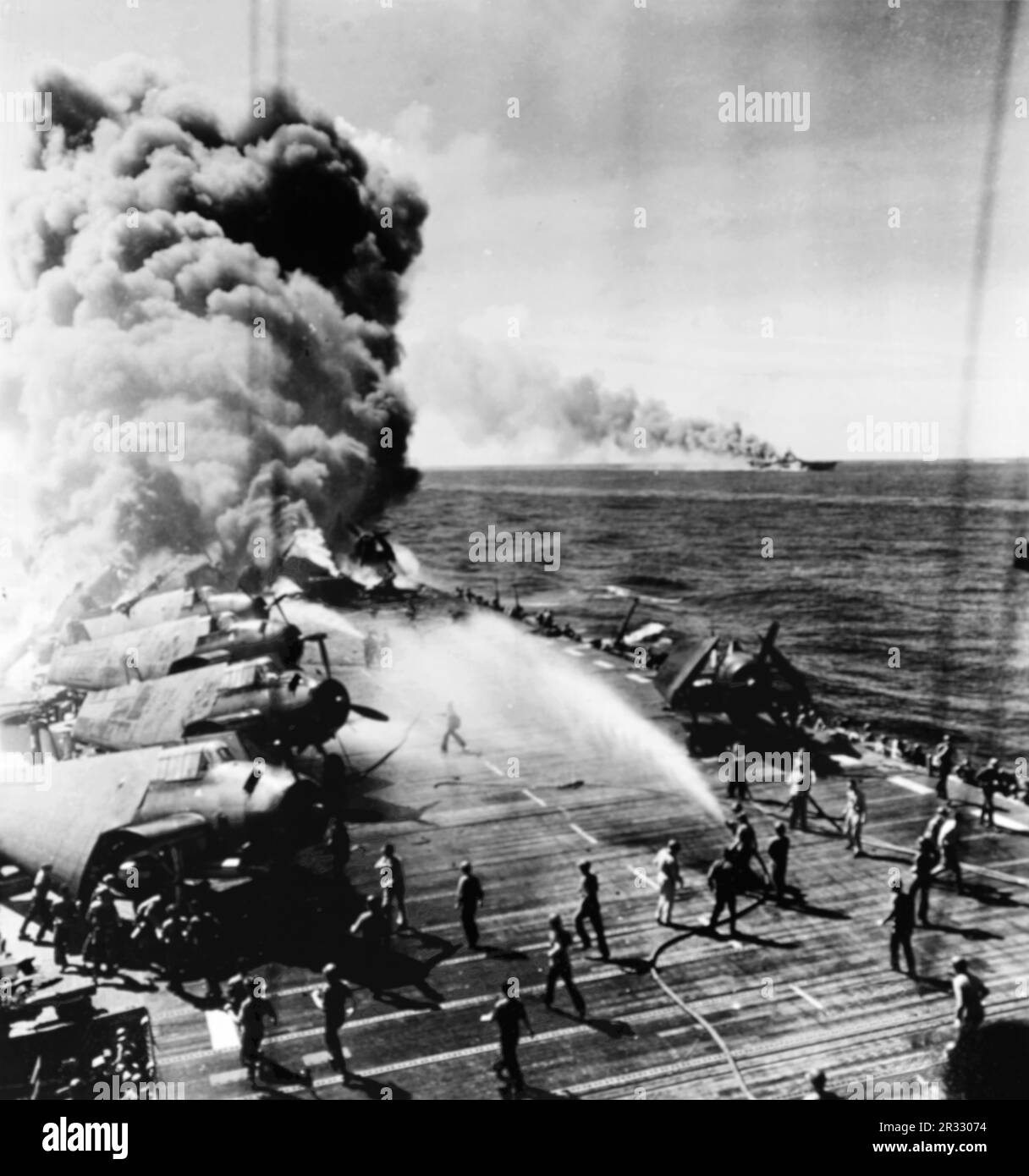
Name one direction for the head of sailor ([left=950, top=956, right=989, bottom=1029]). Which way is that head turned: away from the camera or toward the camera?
away from the camera

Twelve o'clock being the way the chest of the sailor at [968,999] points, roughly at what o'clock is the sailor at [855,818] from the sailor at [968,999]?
the sailor at [855,818] is roughly at 1 o'clock from the sailor at [968,999].

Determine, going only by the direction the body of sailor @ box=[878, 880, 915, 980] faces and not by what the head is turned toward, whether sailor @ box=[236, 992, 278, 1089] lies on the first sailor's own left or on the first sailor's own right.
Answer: on the first sailor's own left

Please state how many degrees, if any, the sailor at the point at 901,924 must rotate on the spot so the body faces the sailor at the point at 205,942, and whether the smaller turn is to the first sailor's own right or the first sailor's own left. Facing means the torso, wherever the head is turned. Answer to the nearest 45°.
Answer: approximately 45° to the first sailor's own left

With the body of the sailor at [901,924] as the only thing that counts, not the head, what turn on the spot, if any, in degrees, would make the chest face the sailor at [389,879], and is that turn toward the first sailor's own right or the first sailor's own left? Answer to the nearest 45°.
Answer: approximately 45° to the first sailor's own left

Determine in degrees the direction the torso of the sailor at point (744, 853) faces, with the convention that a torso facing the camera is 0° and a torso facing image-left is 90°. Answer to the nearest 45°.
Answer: approximately 135°
